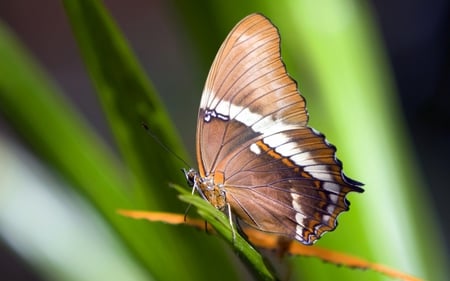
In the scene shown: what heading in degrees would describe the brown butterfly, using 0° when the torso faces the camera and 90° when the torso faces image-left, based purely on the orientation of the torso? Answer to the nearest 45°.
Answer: approximately 90°
